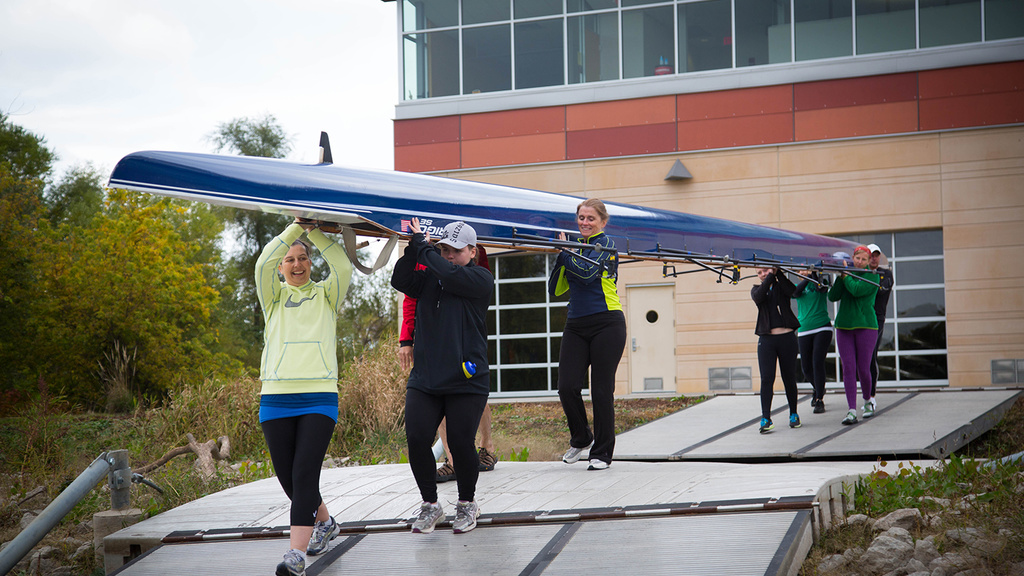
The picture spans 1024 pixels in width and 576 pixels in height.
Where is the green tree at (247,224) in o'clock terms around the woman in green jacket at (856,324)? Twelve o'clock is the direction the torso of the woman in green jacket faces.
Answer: The green tree is roughly at 3 o'clock from the woman in green jacket.

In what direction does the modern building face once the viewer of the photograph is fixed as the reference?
facing the viewer

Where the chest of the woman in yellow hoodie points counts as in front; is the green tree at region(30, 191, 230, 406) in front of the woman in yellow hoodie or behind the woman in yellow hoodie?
behind

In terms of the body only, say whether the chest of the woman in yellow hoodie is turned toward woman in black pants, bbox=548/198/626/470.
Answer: no

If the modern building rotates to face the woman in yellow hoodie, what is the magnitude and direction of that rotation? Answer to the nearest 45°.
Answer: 0° — it already faces them

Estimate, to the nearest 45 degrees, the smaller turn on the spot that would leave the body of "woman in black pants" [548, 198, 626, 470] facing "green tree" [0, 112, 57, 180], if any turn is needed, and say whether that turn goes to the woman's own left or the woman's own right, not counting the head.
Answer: approximately 90° to the woman's own right

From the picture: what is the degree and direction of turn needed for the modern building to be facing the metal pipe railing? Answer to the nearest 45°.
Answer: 0° — it already faces it

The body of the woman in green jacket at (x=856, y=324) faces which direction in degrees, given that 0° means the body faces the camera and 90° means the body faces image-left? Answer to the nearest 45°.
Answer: approximately 45°

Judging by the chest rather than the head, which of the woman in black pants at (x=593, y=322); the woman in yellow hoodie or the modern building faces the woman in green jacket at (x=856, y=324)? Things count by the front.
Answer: the modern building

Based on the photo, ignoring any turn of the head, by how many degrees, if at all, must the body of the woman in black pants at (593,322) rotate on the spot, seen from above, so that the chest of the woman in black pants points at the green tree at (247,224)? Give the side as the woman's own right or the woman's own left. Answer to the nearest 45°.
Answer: approximately 90° to the woman's own right

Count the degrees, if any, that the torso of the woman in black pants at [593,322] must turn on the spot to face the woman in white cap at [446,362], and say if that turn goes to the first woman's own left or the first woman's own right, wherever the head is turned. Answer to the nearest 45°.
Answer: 0° — they already face them

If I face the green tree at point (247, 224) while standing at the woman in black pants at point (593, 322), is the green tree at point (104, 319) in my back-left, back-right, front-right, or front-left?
front-left

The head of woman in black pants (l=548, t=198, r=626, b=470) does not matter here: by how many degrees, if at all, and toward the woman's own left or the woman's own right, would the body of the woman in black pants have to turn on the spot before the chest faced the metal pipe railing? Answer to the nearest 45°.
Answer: approximately 45° to the woman's own right

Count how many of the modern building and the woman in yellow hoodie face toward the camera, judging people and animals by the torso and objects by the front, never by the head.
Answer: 2

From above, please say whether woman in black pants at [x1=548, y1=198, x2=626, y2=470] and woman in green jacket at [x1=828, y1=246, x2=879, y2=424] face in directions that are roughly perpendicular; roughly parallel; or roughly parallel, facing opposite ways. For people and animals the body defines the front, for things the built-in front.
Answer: roughly parallel

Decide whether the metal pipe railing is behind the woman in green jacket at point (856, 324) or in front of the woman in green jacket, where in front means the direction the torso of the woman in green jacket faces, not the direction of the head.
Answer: in front

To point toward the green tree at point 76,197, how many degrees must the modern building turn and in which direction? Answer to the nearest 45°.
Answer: approximately 135° to its right
